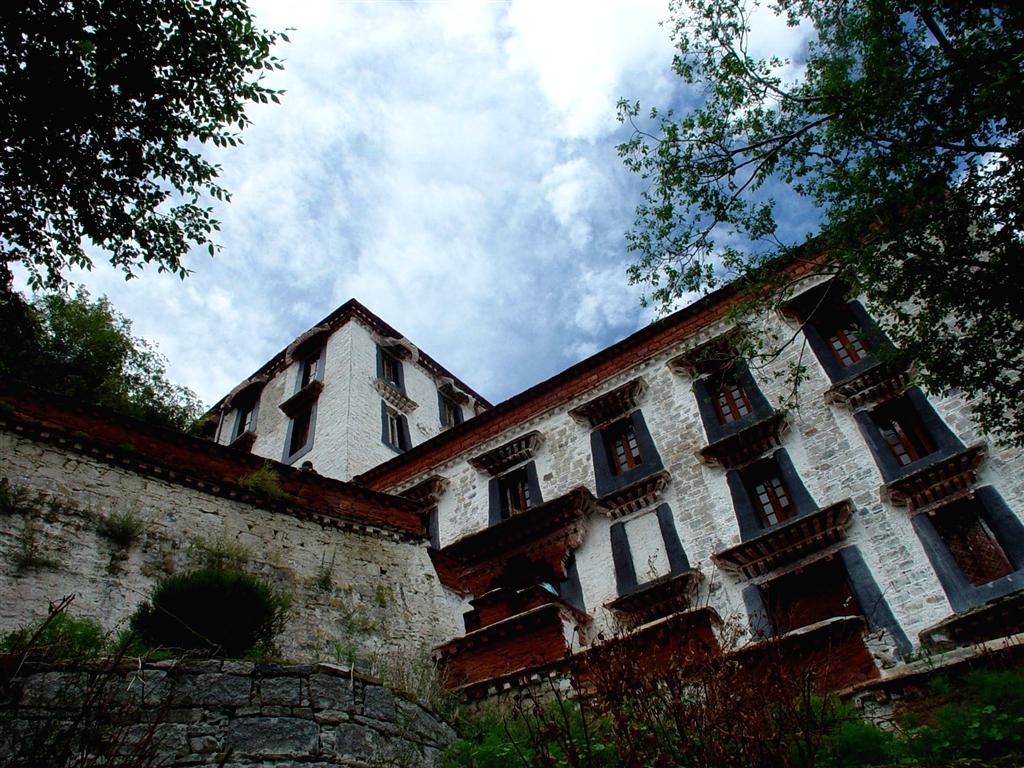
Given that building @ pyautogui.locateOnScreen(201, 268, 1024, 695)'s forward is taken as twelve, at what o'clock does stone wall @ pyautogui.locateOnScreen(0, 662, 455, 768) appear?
The stone wall is roughly at 12 o'clock from the building.

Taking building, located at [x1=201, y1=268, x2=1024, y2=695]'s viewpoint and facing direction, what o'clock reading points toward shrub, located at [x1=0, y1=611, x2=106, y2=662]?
The shrub is roughly at 12 o'clock from the building.

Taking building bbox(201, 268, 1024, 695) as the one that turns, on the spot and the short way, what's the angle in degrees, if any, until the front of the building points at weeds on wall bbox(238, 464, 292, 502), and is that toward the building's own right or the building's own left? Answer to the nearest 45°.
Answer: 0° — it already faces it

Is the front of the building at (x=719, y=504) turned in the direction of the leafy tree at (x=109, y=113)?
yes

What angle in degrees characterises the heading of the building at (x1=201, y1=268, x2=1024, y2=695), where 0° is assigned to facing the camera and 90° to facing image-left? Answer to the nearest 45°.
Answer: approximately 45°

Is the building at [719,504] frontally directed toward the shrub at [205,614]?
yes

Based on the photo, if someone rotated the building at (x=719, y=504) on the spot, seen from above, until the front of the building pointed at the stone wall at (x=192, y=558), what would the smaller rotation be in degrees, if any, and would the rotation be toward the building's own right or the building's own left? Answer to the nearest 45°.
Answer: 0° — it already faces it

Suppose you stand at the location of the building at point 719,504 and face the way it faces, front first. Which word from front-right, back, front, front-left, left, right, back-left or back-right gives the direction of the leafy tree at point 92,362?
front-right
